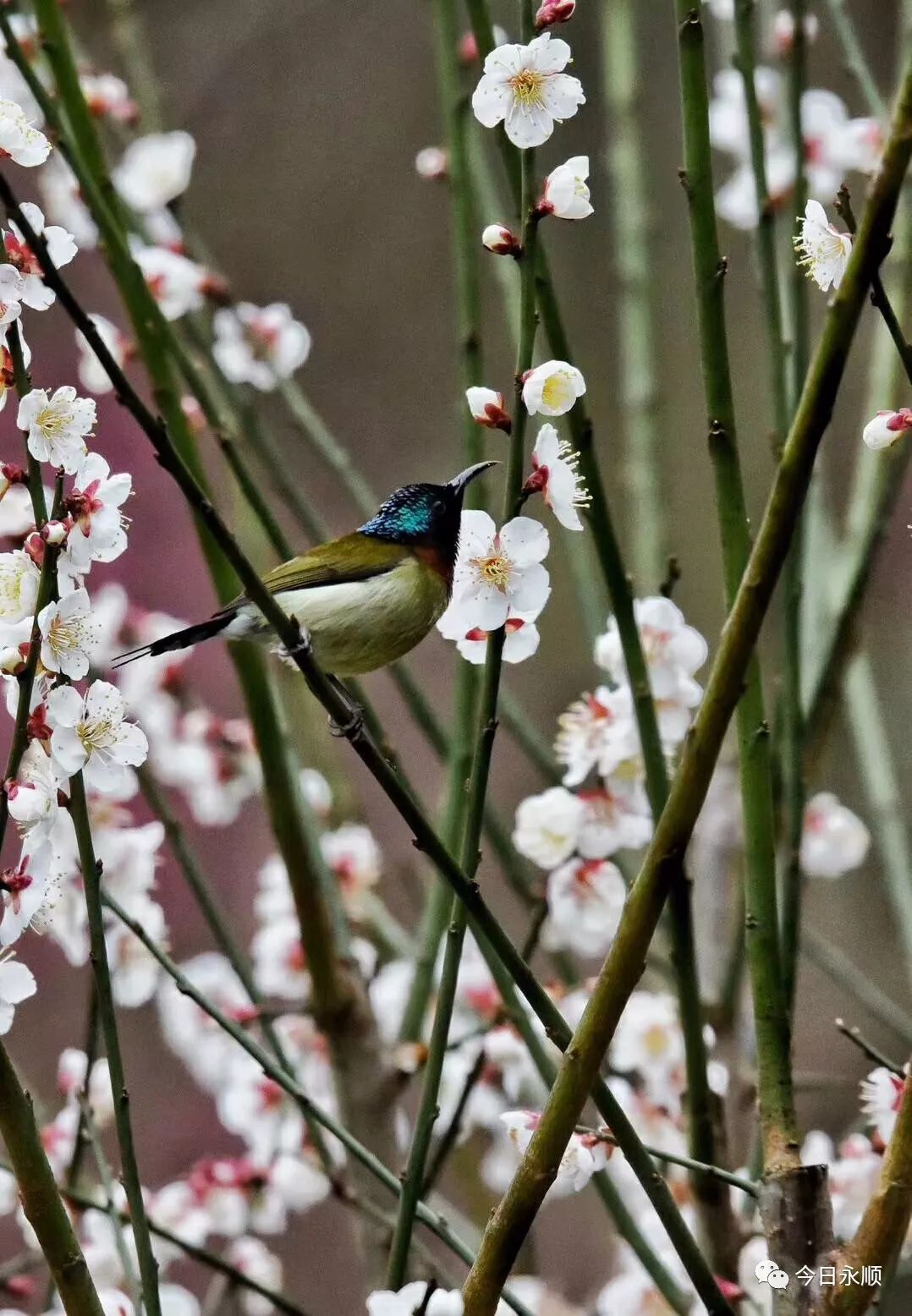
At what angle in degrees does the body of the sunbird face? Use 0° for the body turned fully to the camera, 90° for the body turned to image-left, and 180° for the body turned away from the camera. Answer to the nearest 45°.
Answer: approximately 270°

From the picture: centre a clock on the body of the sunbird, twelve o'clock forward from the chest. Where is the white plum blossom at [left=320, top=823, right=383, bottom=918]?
The white plum blossom is roughly at 9 o'clock from the sunbird.

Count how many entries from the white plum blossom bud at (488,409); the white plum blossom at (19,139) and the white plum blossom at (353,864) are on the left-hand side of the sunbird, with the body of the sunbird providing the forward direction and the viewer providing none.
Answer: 1
